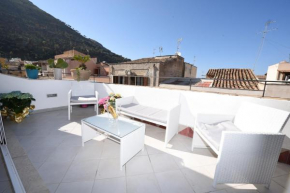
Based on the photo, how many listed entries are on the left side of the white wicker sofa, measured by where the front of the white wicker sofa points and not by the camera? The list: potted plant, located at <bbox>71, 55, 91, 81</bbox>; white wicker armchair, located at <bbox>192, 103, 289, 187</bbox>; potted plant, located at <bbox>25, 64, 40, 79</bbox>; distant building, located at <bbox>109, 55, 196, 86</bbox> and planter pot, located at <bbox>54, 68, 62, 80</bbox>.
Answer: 1

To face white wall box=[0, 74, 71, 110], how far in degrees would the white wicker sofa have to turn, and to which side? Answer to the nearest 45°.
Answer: approximately 45° to its right

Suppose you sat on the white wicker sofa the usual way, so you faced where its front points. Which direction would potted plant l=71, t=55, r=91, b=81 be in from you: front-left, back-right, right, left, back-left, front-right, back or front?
right

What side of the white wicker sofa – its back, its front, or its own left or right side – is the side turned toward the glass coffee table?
front

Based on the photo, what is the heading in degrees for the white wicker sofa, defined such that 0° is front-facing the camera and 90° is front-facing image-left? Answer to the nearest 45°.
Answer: approximately 45°

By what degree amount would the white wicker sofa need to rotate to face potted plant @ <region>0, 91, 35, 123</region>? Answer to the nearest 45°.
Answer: approximately 45° to its right

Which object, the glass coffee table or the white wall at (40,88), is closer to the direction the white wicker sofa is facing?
the glass coffee table

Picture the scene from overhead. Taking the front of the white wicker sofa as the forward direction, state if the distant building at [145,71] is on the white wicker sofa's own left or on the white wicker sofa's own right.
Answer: on the white wicker sofa's own right

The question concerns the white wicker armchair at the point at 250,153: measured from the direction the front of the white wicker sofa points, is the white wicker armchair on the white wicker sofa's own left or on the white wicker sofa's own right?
on the white wicker sofa's own left

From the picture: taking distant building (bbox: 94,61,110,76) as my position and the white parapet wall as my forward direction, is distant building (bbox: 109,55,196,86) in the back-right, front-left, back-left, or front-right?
front-left

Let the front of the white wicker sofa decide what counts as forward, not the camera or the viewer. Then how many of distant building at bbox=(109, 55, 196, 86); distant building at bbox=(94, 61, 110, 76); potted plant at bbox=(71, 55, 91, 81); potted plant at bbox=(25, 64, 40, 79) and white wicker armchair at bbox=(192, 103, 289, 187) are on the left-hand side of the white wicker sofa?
1

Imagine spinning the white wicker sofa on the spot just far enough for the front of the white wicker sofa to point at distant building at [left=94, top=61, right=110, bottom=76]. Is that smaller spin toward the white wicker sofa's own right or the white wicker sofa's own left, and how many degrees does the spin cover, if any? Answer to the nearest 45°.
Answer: approximately 90° to the white wicker sofa's own right
